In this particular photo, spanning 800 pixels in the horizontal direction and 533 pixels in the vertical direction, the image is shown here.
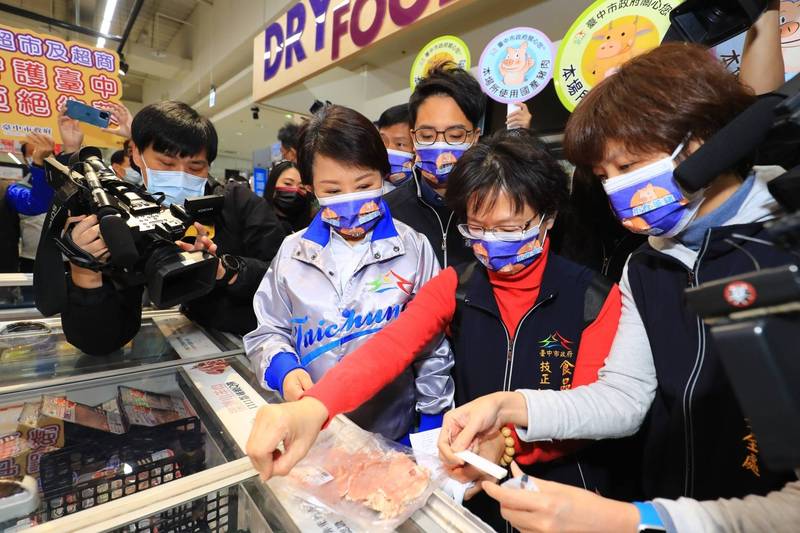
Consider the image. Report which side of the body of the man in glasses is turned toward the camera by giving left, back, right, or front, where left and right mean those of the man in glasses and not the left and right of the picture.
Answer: front

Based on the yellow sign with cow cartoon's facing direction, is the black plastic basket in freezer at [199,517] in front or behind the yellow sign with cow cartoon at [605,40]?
in front

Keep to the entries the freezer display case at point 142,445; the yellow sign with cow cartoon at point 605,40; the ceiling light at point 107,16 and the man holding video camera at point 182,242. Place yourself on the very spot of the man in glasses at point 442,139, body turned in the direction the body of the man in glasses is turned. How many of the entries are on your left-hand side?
1

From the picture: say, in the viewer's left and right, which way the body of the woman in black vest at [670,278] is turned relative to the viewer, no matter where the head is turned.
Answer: facing the viewer and to the left of the viewer

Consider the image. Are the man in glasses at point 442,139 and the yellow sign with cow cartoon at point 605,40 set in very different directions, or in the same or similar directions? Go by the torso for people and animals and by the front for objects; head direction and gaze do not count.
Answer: same or similar directions

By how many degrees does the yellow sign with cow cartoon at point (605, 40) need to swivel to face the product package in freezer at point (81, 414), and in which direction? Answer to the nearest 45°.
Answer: approximately 45° to its right

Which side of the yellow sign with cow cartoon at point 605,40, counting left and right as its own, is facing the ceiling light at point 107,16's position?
right

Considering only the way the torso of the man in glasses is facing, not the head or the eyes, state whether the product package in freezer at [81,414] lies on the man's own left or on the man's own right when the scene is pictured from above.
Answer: on the man's own right

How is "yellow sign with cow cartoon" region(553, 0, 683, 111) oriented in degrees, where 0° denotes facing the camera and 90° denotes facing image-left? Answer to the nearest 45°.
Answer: approximately 0°

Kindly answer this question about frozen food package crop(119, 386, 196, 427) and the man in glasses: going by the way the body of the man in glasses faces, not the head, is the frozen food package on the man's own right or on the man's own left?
on the man's own right

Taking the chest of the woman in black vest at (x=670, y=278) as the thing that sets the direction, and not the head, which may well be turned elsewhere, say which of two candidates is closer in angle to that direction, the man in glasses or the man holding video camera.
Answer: the man holding video camera

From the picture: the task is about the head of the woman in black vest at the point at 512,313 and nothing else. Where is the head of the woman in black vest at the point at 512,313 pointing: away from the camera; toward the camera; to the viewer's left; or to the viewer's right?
toward the camera

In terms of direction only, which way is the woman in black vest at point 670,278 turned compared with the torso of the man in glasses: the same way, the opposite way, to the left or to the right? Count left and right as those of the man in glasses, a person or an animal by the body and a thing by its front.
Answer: to the right

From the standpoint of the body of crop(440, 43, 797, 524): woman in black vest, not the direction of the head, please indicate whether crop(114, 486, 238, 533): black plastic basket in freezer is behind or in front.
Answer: in front
